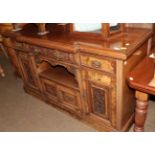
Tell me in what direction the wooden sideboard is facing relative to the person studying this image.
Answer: facing the viewer and to the left of the viewer
